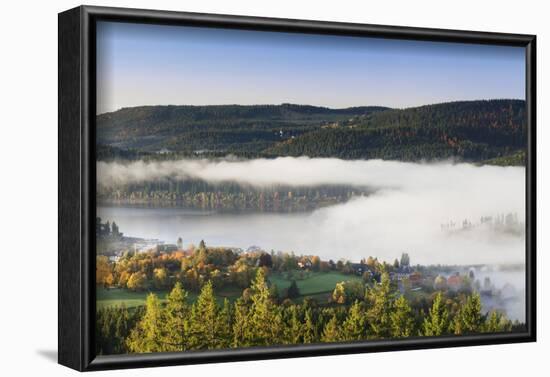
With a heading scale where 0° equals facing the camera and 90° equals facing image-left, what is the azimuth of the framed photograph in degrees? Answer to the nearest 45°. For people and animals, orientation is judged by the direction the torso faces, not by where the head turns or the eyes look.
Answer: approximately 315°
